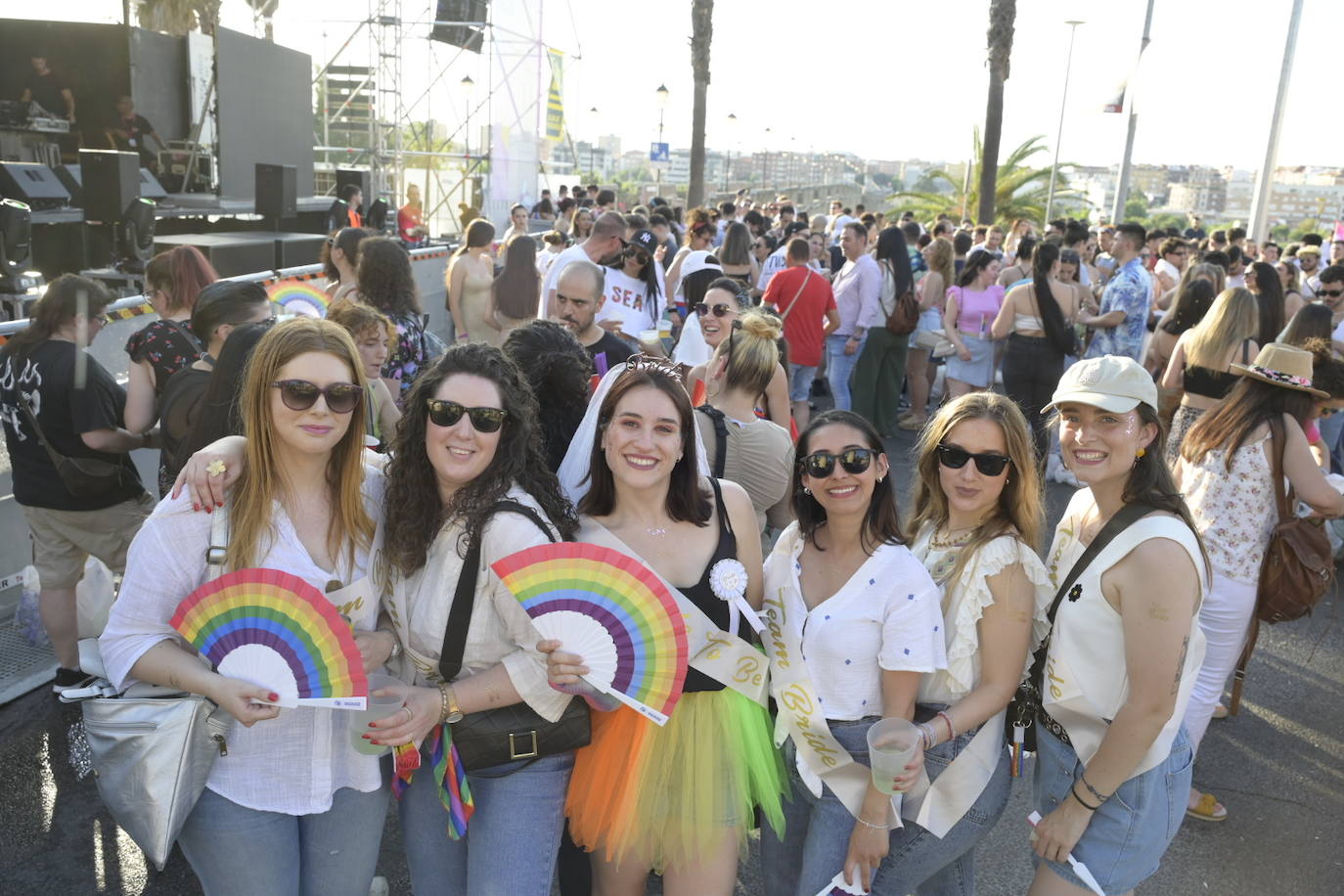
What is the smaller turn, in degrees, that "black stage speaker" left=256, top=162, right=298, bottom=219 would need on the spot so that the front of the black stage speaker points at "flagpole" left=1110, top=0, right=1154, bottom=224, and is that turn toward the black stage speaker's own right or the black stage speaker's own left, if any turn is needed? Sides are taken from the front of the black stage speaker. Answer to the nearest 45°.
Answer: approximately 45° to the black stage speaker's own left

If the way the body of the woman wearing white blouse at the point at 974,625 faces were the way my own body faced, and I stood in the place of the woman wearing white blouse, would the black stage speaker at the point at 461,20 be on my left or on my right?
on my right

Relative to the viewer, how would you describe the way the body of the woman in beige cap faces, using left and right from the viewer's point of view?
facing the viewer and to the left of the viewer

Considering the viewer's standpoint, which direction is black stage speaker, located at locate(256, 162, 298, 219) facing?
facing the viewer and to the left of the viewer
